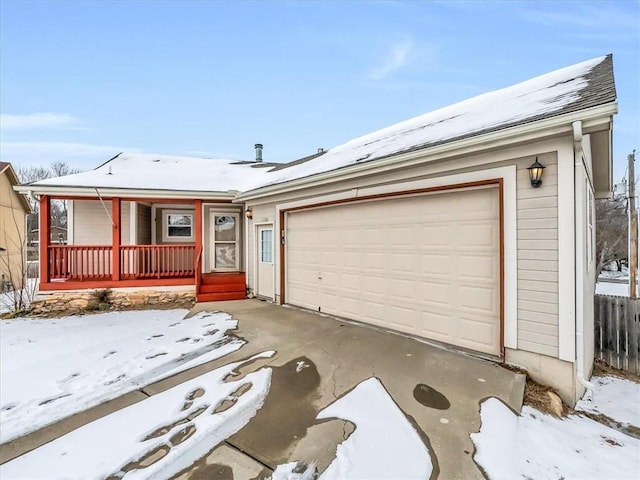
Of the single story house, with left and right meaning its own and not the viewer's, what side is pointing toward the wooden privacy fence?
left

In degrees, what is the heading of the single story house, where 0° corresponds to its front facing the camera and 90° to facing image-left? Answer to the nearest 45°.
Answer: approximately 0°

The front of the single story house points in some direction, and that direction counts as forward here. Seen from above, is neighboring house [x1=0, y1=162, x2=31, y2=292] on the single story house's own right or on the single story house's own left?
on the single story house's own right

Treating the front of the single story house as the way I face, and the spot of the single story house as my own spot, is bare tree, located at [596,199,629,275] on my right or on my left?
on my left

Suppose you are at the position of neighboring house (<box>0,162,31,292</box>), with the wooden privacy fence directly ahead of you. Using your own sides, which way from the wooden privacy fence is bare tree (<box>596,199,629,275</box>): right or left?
left

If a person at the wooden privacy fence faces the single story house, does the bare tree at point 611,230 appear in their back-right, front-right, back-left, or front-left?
back-right
